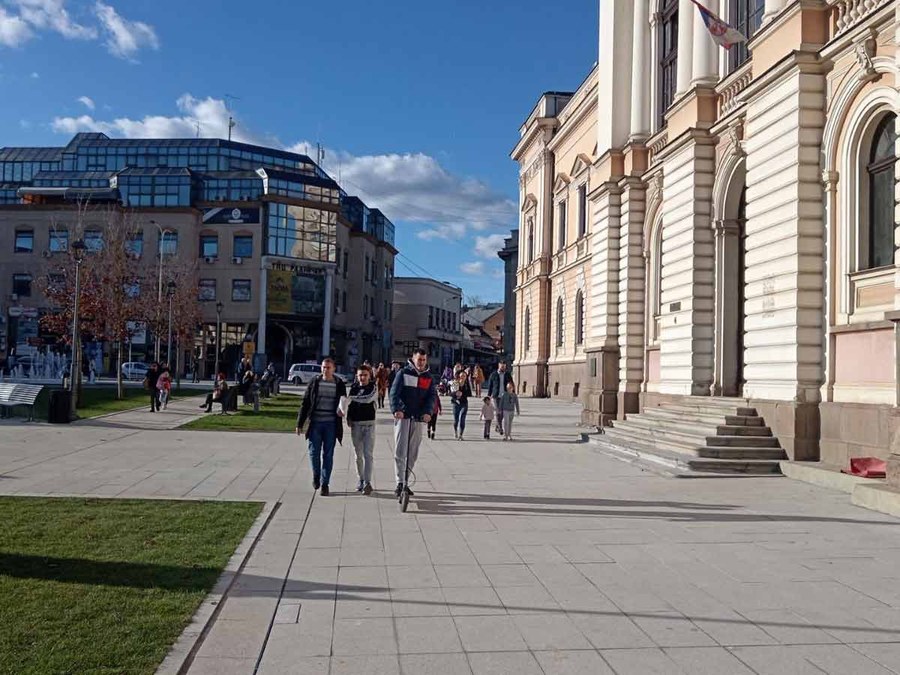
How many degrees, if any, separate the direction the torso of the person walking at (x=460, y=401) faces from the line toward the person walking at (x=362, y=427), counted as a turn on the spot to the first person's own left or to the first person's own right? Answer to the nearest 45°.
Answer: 0° — they already face them

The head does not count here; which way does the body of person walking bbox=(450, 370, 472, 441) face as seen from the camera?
toward the camera

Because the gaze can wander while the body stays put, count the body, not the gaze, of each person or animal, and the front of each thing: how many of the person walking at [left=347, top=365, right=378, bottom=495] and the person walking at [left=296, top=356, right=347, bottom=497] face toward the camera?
2

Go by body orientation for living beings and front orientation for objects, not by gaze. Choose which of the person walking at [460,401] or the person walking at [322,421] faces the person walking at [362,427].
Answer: the person walking at [460,401]

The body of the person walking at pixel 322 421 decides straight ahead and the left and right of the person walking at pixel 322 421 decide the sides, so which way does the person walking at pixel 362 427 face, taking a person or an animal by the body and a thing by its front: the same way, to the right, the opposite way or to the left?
the same way

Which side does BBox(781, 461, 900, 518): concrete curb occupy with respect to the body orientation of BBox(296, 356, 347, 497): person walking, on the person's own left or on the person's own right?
on the person's own left

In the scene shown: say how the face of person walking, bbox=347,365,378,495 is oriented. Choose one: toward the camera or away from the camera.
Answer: toward the camera

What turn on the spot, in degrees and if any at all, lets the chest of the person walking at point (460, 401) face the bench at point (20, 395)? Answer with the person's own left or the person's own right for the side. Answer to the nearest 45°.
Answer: approximately 90° to the person's own right

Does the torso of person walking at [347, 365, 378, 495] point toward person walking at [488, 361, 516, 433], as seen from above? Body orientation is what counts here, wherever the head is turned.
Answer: no

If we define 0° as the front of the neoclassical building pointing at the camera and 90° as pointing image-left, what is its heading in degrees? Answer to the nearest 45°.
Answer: approximately 45°

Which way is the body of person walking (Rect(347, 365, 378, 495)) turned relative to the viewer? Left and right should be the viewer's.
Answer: facing the viewer

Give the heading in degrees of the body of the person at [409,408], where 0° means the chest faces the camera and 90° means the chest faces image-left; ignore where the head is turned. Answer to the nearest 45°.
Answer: approximately 0°

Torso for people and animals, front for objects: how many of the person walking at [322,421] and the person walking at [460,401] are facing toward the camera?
2

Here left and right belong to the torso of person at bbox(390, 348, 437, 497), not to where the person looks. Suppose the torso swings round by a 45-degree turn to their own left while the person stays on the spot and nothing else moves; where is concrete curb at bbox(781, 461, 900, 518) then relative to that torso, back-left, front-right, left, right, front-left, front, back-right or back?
front-left
